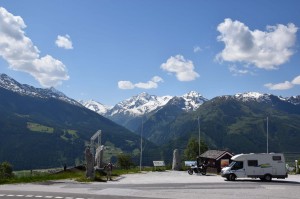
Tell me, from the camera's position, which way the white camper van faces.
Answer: facing to the left of the viewer
